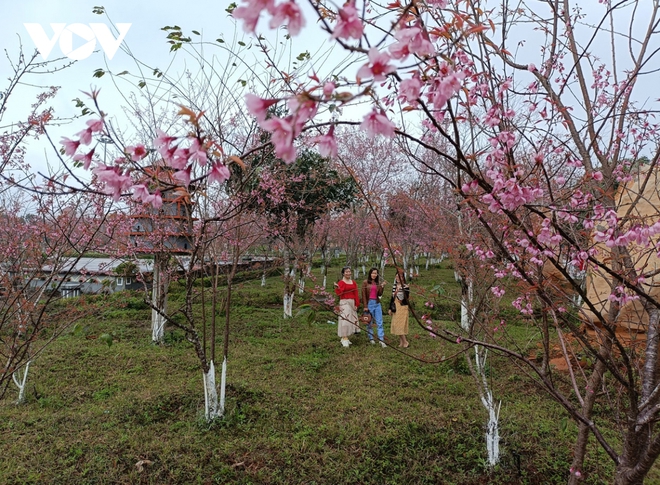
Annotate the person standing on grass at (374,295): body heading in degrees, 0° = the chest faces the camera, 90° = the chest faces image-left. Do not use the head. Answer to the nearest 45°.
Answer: approximately 0°
